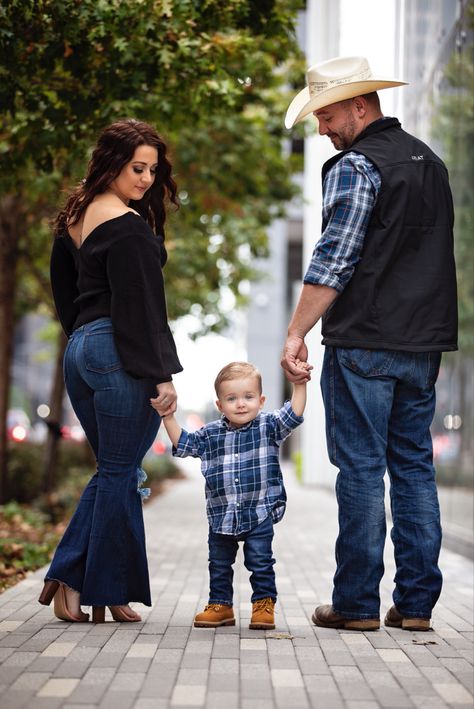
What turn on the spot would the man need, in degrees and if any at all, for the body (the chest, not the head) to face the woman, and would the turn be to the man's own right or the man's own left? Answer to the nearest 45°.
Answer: approximately 45° to the man's own left

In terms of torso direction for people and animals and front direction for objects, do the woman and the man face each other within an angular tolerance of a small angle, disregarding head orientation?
no

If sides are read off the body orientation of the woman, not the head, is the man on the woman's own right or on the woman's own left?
on the woman's own right

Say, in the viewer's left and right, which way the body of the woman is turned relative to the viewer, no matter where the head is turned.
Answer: facing away from the viewer and to the right of the viewer

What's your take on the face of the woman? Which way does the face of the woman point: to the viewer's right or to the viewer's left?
to the viewer's right

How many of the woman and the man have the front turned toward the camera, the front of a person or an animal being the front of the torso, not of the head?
0

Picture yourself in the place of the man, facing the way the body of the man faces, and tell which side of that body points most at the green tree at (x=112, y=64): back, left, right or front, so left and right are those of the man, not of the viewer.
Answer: front

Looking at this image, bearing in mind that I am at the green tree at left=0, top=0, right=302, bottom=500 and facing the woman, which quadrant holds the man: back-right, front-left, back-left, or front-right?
front-left

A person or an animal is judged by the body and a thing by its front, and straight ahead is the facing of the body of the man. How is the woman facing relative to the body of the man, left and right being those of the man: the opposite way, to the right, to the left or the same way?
to the right

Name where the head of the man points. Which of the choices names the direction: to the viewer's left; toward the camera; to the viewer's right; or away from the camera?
to the viewer's left

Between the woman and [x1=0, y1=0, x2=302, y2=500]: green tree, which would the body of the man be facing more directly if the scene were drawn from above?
the green tree
